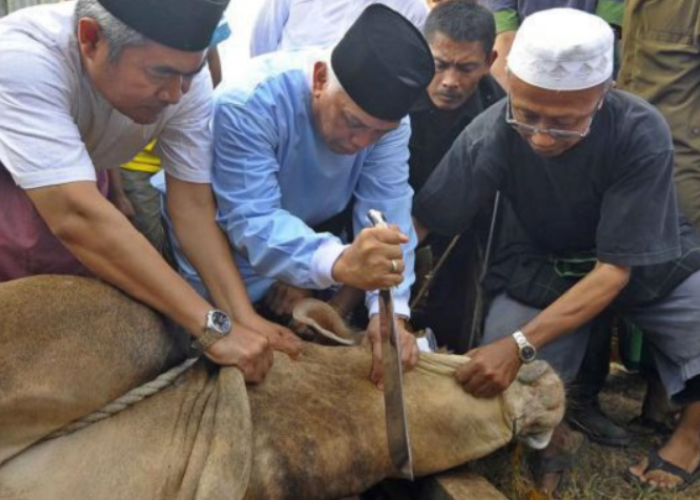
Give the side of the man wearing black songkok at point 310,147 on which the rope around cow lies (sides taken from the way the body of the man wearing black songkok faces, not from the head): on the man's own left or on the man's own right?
on the man's own right

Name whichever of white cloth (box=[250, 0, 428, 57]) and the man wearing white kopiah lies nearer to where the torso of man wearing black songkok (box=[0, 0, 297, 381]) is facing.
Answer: the man wearing white kopiah

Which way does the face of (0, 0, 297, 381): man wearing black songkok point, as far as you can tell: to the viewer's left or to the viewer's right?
to the viewer's right

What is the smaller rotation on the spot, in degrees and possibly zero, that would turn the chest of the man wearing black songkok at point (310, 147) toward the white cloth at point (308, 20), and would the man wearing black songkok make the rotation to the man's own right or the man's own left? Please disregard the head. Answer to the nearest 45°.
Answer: approximately 135° to the man's own left

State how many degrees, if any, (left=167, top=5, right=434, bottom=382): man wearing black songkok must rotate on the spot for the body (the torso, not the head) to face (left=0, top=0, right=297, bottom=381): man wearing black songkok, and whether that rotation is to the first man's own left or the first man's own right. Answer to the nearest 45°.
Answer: approximately 90° to the first man's own right

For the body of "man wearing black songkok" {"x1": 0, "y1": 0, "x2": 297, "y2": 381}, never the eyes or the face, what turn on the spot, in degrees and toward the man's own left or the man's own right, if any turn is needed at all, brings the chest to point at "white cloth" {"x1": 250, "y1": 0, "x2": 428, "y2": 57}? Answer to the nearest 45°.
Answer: approximately 90° to the man's own left
